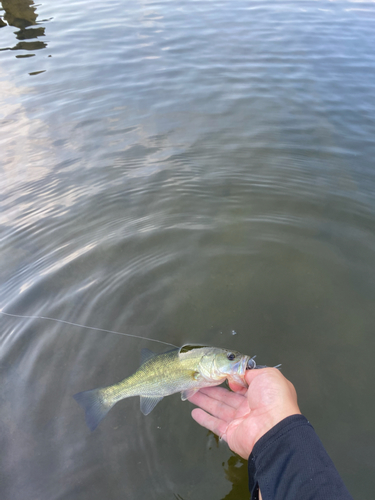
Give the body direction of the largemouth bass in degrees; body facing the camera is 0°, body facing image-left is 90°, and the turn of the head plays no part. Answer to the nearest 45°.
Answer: approximately 270°
